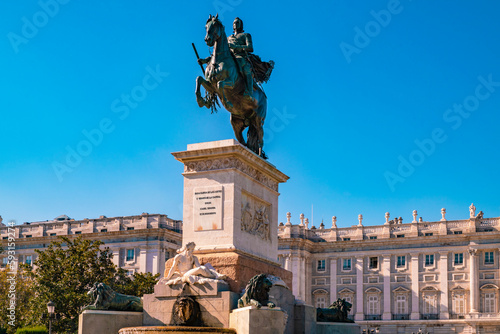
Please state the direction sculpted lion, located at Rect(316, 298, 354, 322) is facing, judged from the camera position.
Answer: facing to the right of the viewer

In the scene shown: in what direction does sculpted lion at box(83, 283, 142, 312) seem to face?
to the viewer's left

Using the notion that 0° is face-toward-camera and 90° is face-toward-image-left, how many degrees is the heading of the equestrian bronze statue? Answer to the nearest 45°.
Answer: approximately 45°

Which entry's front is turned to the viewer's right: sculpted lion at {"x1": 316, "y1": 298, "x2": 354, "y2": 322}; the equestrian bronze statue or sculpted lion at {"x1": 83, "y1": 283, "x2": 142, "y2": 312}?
sculpted lion at {"x1": 316, "y1": 298, "x2": 354, "y2": 322}

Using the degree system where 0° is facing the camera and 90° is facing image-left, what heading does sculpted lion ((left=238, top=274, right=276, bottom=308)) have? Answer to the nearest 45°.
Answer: approximately 315°

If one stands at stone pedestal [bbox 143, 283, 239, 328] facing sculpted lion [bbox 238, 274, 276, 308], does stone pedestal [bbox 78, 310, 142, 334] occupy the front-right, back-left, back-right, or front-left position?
back-right
